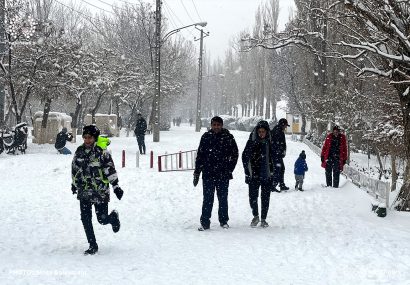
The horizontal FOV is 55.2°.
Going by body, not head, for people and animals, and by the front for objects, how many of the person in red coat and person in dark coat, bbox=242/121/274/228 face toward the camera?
2

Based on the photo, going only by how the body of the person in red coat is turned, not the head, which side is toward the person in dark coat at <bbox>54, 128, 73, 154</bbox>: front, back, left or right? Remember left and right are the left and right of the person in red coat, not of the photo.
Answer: right

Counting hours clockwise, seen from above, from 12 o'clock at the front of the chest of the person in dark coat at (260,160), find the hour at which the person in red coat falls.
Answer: The person in red coat is roughly at 7 o'clock from the person in dark coat.

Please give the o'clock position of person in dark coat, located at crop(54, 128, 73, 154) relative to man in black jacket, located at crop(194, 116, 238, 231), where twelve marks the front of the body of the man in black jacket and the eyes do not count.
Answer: The person in dark coat is roughly at 5 o'clock from the man in black jacket.

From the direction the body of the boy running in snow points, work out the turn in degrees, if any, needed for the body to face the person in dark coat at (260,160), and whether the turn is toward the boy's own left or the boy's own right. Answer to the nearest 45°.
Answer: approximately 135° to the boy's own left

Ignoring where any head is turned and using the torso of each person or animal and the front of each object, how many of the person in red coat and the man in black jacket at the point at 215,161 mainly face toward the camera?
2

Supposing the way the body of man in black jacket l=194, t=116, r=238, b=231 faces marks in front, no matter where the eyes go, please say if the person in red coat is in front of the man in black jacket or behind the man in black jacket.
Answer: behind

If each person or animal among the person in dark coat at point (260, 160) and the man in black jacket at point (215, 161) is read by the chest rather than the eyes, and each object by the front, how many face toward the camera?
2

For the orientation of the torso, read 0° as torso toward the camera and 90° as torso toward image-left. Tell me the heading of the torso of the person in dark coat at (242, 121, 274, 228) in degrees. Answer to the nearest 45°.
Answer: approximately 0°

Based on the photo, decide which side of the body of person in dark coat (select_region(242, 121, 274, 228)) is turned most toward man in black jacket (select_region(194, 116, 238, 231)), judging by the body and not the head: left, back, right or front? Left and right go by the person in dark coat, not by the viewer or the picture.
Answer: right
